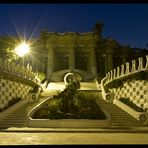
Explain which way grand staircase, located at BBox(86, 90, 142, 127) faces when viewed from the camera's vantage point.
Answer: facing the viewer

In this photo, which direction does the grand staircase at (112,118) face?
toward the camera

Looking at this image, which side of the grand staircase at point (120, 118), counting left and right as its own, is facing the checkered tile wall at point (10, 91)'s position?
right

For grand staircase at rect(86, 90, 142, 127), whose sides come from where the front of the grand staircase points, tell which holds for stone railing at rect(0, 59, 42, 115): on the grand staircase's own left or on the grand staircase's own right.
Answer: on the grand staircase's own right
